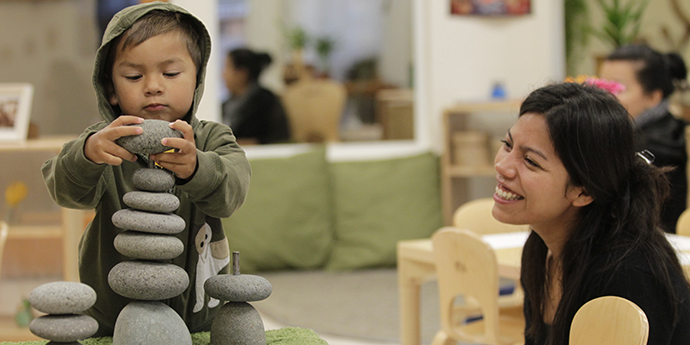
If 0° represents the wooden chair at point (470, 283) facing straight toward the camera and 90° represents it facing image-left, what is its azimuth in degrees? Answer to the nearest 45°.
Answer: approximately 225°

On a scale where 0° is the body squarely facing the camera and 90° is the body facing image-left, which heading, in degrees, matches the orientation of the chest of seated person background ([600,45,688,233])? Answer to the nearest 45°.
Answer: approximately 90°

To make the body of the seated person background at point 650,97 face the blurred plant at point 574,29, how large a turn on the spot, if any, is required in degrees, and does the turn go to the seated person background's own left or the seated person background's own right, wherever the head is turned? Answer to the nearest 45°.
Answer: approximately 90° to the seated person background's own right

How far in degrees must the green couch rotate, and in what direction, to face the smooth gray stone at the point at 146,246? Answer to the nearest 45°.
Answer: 0° — it already faces it

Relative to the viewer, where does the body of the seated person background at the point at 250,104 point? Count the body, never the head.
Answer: to the viewer's left

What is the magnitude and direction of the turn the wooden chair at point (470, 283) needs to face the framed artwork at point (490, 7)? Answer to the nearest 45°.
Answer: approximately 45° to its left

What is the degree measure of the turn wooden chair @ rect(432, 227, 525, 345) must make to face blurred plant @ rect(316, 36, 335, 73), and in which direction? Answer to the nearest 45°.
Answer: approximately 45° to its left

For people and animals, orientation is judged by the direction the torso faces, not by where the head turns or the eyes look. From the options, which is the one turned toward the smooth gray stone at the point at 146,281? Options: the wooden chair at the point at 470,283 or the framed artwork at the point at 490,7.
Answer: the framed artwork

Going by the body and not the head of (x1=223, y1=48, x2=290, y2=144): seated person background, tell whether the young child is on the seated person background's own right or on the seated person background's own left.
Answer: on the seated person background's own left

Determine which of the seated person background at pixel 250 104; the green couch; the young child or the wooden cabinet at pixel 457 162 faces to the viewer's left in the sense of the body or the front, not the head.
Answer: the seated person background

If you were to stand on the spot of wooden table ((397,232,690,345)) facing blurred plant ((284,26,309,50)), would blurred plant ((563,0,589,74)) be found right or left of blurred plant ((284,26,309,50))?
right

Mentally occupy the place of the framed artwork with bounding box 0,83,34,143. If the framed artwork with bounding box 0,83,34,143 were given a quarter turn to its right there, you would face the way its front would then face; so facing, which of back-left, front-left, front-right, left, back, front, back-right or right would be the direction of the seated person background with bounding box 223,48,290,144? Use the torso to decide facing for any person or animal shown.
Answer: back-right

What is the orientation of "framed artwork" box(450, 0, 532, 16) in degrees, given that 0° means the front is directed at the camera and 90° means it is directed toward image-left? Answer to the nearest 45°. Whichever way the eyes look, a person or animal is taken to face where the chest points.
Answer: approximately 0°
